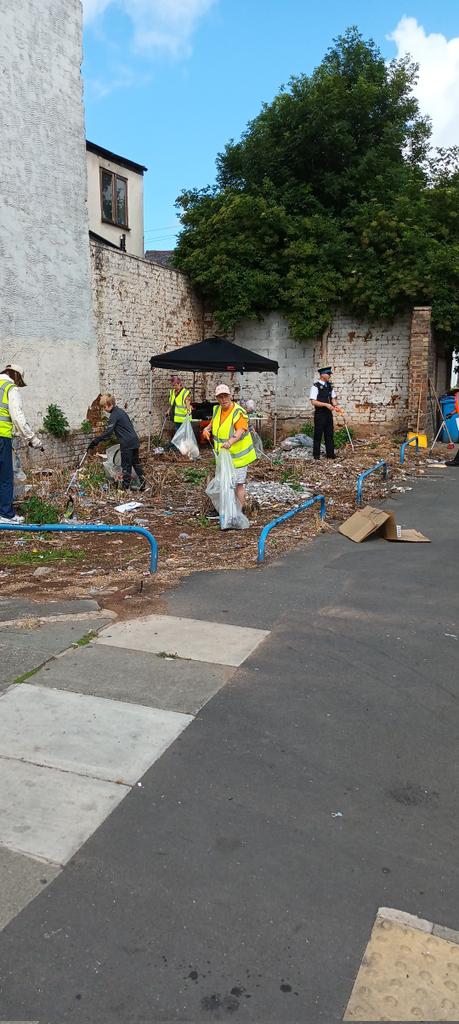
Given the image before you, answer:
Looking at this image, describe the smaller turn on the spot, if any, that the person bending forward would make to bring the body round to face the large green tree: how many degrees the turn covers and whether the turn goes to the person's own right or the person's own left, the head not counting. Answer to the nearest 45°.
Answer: approximately 135° to the person's own right

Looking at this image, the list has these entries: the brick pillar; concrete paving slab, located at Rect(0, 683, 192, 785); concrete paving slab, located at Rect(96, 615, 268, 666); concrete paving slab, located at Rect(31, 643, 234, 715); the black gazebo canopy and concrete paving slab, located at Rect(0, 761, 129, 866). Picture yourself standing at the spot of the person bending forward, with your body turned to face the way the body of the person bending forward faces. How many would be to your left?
4

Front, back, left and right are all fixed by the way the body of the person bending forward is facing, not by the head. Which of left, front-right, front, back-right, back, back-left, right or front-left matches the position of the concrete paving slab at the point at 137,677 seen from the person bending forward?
left

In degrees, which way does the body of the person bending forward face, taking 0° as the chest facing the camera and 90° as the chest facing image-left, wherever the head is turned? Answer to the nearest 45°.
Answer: approximately 90°

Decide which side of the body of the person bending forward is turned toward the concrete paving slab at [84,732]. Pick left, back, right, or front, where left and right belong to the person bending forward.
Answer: left

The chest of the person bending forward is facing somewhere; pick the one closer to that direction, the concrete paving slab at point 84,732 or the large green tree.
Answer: the concrete paving slab

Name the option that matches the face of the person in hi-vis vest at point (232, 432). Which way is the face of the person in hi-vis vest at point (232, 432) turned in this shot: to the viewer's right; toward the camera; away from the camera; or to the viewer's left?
toward the camera

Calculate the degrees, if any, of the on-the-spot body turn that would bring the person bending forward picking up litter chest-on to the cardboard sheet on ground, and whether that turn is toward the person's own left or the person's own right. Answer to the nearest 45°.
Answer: approximately 135° to the person's own left

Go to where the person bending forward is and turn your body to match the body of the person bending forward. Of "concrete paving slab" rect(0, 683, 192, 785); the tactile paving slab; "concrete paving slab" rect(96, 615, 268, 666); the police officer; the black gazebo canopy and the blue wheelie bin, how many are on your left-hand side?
3

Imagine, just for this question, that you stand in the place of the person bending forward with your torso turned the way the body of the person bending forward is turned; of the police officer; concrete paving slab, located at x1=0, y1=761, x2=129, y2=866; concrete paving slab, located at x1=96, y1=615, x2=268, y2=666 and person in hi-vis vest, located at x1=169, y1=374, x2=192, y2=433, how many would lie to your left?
2

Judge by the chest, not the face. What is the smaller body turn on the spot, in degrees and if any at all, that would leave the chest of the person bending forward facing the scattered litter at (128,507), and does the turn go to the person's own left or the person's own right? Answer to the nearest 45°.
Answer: approximately 90° to the person's own left

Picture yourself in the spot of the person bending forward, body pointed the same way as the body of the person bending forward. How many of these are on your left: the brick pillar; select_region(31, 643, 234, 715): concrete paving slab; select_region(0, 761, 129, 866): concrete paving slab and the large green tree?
2

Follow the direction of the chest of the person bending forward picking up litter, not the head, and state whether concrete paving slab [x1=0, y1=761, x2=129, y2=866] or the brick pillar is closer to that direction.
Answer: the concrete paving slab

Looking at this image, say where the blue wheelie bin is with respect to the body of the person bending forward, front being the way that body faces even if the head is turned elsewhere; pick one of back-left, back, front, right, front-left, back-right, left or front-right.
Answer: back-right

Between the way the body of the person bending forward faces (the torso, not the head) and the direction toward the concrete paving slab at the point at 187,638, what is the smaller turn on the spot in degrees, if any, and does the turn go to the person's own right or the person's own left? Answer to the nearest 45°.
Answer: approximately 90° to the person's own left

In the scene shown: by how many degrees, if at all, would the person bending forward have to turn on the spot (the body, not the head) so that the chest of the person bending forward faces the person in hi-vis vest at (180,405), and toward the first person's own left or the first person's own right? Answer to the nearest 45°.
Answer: approximately 90° to the first person's own right
